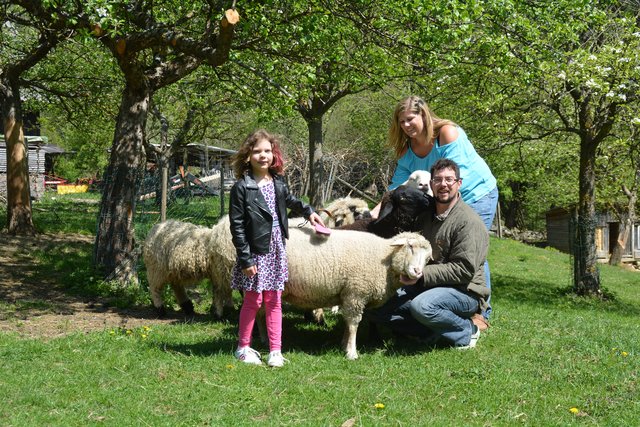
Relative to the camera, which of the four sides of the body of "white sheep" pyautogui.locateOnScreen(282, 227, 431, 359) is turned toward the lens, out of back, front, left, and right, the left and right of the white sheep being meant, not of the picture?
right

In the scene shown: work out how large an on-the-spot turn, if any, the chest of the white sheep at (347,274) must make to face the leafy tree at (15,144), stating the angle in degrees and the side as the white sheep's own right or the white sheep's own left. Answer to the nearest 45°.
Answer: approximately 135° to the white sheep's own left

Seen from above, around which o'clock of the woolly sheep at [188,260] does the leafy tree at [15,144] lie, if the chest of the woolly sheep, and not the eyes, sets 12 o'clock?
The leafy tree is roughly at 8 o'clock from the woolly sheep.

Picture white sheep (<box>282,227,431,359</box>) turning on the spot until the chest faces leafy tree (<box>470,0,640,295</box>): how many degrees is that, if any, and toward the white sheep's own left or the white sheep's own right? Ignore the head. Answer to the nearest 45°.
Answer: approximately 45° to the white sheep's own left

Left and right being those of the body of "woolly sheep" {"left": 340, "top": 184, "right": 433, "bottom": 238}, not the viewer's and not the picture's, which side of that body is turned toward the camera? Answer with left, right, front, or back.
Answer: right

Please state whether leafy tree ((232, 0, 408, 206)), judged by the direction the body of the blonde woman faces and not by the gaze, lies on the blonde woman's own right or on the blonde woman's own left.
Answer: on the blonde woman's own right

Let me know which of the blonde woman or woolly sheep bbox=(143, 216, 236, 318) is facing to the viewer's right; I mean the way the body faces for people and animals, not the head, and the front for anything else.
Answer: the woolly sheep

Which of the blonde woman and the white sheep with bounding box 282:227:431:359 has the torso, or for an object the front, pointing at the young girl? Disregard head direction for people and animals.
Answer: the blonde woman

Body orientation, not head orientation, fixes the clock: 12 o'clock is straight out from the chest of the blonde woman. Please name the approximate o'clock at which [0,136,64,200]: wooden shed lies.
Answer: The wooden shed is roughly at 3 o'clock from the blonde woman.

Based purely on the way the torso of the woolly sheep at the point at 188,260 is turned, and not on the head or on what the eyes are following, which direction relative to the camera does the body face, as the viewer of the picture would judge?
to the viewer's right

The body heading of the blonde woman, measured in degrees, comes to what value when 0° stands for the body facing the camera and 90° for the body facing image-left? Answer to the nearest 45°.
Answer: approximately 45°

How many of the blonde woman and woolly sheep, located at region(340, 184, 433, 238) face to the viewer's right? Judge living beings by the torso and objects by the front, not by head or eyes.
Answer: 1

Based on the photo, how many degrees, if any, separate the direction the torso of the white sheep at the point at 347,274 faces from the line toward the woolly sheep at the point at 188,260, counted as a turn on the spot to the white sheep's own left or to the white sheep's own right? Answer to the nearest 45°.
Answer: approximately 135° to the white sheep's own left

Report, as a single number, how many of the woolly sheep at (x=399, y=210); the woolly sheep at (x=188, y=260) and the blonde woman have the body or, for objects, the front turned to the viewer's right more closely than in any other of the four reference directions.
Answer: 2
